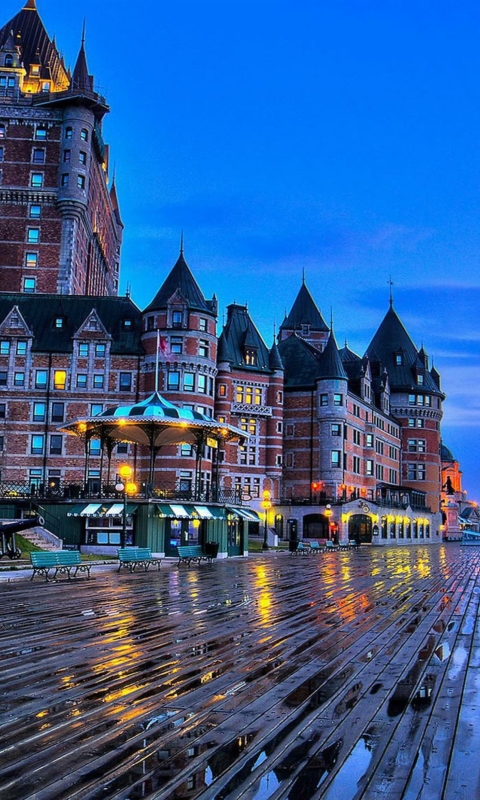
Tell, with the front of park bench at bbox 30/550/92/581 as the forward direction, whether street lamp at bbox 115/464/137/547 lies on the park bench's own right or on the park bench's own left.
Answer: on the park bench's own left

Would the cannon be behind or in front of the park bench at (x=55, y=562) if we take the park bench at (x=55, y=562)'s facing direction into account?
behind

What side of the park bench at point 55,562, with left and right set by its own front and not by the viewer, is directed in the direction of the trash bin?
left

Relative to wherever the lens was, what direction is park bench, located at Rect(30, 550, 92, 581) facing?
facing the viewer and to the right of the viewer

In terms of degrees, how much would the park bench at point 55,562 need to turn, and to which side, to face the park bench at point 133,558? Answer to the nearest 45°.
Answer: approximately 90° to its left

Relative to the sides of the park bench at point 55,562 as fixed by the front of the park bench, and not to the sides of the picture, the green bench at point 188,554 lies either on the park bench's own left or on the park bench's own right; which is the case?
on the park bench's own left
